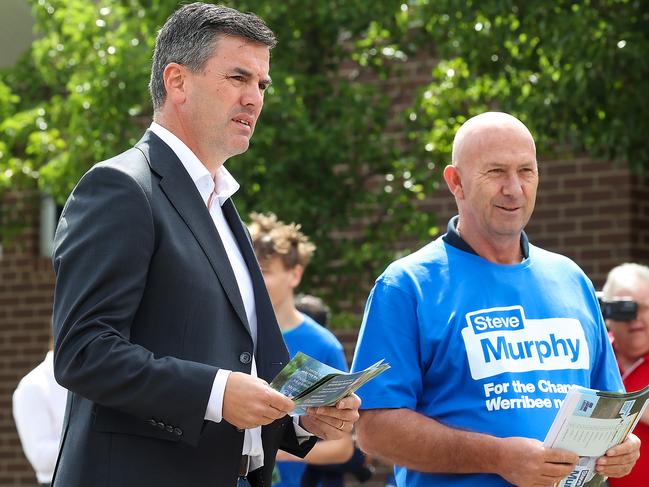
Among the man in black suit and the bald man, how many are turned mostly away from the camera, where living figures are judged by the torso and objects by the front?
0

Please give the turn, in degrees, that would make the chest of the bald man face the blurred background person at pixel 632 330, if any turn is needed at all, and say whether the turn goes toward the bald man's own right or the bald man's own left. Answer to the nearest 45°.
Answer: approximately 135° to the bald man's own left

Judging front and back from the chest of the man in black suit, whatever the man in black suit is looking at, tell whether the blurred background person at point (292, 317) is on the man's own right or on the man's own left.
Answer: on the man's own left

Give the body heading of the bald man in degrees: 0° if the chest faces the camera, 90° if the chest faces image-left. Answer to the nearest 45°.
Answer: approximately 315°

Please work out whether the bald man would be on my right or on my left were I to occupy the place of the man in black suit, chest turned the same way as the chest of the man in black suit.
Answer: on my left

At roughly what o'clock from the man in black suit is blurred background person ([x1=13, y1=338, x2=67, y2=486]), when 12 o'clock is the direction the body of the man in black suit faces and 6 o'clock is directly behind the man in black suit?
The blurred background person is roughly at 7 o'clock from the man in black suit.

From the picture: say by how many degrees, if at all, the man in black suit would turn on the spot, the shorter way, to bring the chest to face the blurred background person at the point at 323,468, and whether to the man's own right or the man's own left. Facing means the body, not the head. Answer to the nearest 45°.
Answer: approximately 135° to the man's own left

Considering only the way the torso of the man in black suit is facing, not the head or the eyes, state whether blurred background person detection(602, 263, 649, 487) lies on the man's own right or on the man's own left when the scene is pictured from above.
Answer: on the man's own left

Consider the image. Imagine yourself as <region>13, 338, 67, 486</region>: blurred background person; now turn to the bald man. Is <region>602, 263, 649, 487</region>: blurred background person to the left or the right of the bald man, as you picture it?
left

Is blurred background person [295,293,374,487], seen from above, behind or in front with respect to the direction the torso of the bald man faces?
behind
